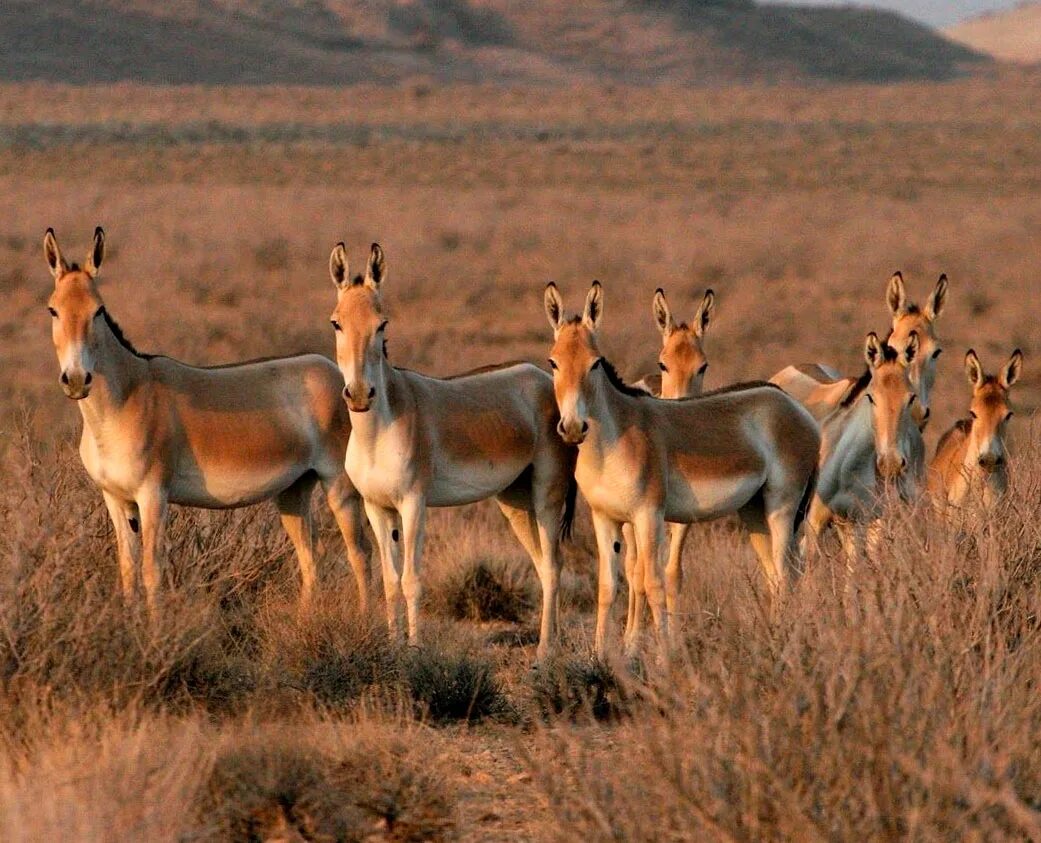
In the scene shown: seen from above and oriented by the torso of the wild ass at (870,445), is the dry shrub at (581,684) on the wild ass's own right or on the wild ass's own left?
on the wild ass's own right

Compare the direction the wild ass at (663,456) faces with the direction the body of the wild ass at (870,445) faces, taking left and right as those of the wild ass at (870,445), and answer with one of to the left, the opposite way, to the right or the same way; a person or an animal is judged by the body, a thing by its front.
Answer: to the right

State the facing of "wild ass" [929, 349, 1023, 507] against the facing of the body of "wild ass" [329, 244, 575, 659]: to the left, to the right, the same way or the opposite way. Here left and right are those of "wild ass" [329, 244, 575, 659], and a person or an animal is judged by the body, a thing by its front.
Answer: to the left

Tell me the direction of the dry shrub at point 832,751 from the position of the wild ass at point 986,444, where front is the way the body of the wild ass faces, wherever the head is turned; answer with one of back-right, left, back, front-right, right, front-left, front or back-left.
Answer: front-right

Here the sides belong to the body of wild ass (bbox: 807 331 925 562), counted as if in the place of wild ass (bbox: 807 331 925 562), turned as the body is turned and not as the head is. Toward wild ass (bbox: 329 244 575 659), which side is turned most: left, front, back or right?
right

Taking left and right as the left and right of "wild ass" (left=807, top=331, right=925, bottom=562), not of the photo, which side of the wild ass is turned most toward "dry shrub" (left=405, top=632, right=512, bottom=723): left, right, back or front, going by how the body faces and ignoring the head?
right

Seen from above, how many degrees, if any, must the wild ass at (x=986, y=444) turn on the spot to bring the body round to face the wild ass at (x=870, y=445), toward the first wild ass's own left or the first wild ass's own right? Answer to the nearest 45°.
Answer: approximately 135° to the first wild ass's own right

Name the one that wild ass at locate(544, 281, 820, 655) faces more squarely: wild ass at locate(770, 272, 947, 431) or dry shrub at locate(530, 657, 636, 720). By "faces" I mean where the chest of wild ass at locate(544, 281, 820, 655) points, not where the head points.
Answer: the dry shrub
